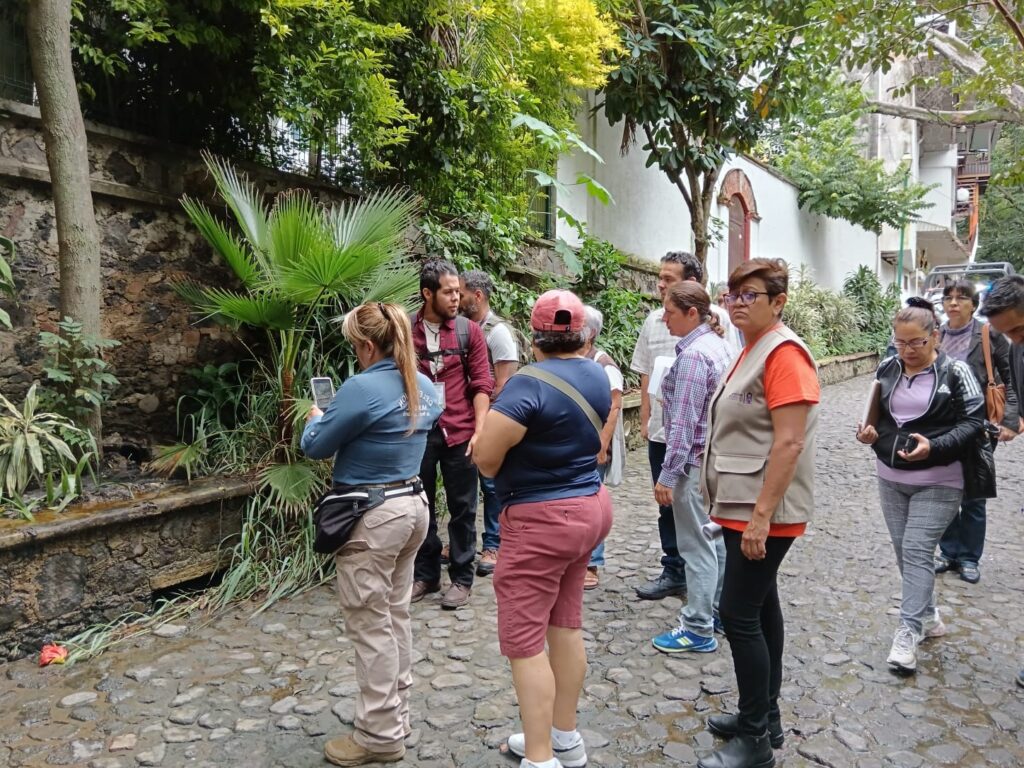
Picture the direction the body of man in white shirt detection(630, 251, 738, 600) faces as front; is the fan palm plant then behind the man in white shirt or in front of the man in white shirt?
in front

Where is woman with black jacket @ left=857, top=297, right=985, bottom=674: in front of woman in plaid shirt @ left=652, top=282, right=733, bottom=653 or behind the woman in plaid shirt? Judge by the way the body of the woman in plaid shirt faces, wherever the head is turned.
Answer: behind

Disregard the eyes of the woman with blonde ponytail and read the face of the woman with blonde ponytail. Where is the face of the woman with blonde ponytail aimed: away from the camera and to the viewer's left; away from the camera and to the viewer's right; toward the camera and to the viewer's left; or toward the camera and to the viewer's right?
away from the camera and to the viewer's left

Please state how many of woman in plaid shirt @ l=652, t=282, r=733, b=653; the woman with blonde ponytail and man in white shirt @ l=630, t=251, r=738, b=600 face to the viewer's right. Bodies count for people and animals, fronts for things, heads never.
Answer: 0

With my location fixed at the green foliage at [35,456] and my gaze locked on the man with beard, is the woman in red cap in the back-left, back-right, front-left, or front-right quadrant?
front-right

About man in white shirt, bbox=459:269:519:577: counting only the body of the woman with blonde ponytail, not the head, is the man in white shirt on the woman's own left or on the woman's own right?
on the woman's own right

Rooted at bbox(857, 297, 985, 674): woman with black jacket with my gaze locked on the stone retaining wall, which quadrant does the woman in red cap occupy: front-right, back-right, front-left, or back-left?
front-left

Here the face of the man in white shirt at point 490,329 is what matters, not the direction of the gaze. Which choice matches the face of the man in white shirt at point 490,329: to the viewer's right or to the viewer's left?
to the viewer's left

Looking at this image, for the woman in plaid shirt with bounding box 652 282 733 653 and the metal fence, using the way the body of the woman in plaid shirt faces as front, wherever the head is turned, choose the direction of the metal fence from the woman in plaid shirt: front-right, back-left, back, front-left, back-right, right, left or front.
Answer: front

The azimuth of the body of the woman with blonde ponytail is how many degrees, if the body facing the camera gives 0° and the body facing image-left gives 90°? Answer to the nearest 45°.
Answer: approximately 135°

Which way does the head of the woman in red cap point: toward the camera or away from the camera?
away from the camera

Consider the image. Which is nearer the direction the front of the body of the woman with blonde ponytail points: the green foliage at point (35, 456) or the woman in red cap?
the green foliage

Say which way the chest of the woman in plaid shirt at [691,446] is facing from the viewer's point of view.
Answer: to the viewer's left

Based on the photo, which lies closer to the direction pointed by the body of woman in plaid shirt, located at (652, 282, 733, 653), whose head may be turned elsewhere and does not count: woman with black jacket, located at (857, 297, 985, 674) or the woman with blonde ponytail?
the woman with blonde ponytail
